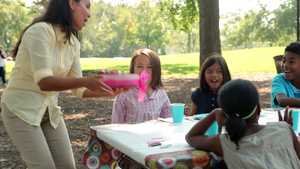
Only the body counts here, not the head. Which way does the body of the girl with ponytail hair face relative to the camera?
away from the camera

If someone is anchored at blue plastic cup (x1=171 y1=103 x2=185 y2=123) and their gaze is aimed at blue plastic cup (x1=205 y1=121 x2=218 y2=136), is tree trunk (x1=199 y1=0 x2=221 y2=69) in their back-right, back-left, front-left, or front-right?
back-left

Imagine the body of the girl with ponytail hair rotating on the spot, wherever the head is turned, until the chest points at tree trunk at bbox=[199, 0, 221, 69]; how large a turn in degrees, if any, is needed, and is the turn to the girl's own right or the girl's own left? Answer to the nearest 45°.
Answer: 0° — they already face it

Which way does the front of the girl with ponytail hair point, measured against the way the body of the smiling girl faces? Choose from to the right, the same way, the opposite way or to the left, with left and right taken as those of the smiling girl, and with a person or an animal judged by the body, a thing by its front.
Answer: the opposite way

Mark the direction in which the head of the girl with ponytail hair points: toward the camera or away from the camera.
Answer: away from the camera

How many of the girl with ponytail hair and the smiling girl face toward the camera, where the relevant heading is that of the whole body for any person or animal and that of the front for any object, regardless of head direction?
1

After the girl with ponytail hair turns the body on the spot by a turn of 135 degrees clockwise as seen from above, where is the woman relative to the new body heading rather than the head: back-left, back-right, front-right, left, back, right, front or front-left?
back-right

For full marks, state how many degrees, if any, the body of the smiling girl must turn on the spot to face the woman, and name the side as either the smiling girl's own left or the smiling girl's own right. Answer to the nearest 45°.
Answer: approximately 45° to the smiling girl's own right

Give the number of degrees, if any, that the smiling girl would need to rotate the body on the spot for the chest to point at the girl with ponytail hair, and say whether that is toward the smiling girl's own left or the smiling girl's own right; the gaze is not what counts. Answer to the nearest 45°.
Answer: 0° — they already face them

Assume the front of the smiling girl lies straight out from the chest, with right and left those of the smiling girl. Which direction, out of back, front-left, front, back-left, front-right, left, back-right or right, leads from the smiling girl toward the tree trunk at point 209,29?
back

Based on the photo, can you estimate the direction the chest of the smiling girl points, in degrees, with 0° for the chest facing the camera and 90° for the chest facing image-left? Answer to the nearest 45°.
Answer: approximately 0°
